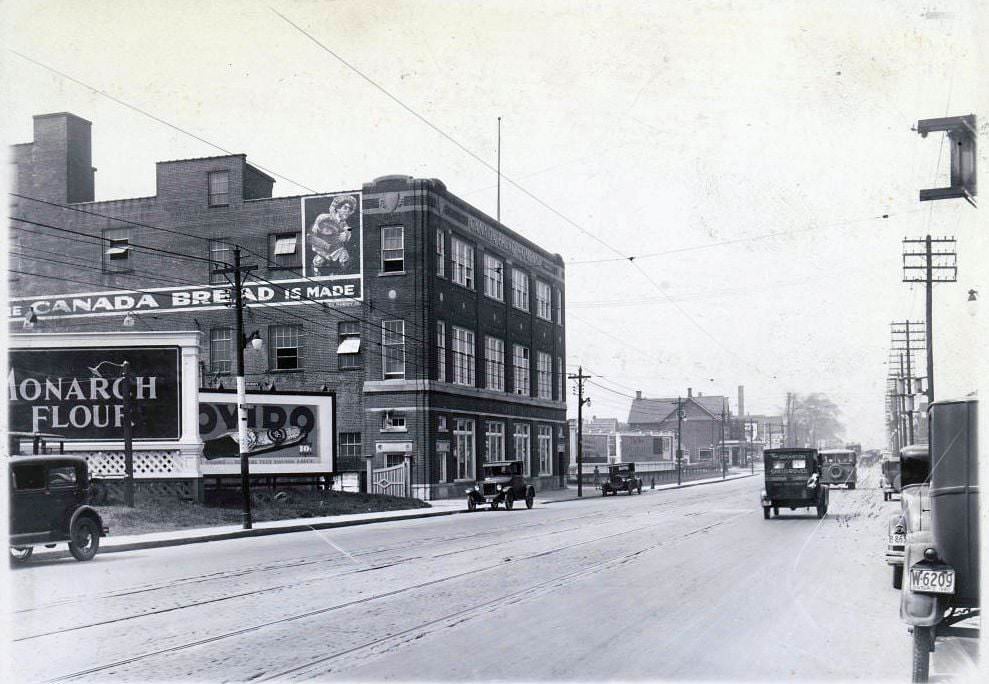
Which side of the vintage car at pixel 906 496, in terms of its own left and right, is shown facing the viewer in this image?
back

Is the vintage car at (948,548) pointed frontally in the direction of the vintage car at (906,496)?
yes

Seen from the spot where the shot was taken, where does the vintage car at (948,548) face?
facing away from the viewer

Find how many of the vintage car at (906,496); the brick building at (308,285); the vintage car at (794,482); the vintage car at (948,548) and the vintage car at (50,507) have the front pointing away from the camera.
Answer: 3

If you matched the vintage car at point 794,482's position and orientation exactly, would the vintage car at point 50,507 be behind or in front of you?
behind

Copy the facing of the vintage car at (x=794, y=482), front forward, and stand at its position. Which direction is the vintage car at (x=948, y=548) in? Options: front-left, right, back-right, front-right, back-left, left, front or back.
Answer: back

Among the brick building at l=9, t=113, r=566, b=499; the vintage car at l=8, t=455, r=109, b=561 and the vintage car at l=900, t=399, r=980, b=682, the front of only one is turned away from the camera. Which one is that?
the vintage car at l=900, t=399, r=980, b=682

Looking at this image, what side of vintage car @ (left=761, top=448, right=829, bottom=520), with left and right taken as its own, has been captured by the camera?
back
